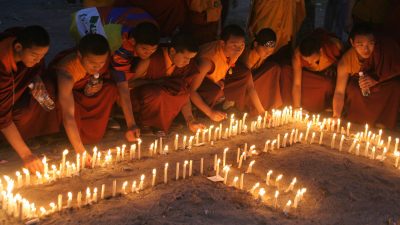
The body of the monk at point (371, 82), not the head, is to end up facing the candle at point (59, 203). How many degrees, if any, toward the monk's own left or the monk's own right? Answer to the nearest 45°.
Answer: approximately 45° to the monk's own right

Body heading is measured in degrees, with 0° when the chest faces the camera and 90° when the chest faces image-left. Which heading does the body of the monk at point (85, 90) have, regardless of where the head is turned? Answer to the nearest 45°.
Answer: approximately 315°

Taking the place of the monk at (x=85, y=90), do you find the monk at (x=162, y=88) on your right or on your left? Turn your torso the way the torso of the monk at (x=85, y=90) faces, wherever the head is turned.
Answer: on your left

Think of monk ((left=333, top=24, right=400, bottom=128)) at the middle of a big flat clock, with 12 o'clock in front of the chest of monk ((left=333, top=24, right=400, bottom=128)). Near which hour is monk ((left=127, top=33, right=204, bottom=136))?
monk ((left=127, top=33, right=204, bottom=136)) is roughly at 2 o'clock from monk ((left=333, top=24, right=400, bottom=128)).

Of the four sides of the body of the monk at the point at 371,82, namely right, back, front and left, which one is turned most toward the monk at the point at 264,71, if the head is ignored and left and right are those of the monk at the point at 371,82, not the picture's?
right

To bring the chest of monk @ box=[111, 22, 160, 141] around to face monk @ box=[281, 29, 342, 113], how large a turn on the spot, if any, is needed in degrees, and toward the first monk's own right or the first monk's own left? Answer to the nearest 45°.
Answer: approximately 90° to the first monk's own left

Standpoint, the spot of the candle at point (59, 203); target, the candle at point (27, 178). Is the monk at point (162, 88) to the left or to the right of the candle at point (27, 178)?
right

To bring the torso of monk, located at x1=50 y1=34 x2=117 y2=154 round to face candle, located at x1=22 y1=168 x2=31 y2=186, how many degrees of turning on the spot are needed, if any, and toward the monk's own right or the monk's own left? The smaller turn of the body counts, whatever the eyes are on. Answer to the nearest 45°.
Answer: approximately 90° to the monk's own right
